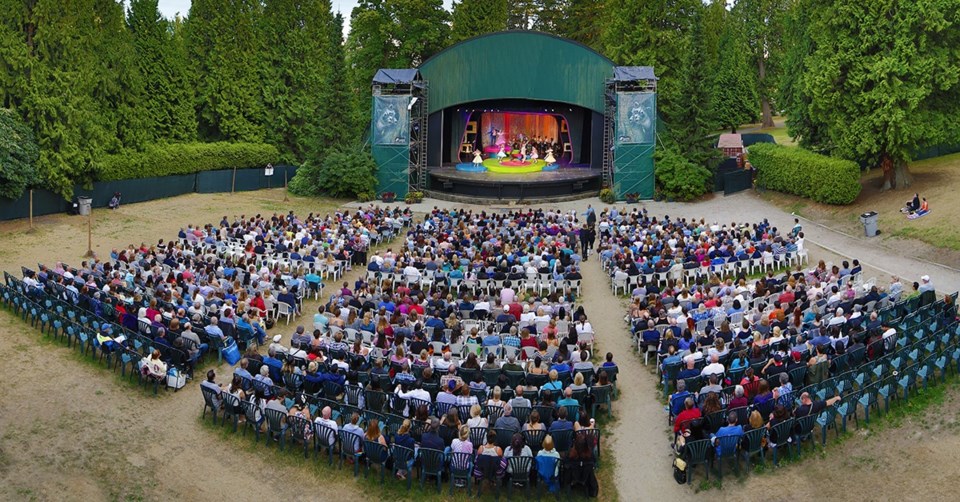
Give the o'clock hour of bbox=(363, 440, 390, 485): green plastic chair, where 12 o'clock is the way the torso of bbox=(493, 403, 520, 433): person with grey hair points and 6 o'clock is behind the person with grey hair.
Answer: The green plastic chair is roughly at 9 o'clock from the person with grey hair.

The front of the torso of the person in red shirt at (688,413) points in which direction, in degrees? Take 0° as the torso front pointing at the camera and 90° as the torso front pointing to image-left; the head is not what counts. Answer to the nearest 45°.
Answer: approximately 180°

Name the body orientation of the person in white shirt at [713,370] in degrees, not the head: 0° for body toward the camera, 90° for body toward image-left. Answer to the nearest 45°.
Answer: approximately 180°

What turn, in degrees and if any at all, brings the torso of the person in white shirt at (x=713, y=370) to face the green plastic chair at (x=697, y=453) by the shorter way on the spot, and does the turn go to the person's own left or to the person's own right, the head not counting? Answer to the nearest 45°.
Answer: approximately 180°

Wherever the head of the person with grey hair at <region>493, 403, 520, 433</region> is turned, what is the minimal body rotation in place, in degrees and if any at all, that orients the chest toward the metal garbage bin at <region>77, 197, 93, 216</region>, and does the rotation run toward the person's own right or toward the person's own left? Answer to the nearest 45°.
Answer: approximately 45° to the person's own left

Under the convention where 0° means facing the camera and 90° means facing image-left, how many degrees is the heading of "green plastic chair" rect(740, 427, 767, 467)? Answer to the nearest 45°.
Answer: approximately 135°

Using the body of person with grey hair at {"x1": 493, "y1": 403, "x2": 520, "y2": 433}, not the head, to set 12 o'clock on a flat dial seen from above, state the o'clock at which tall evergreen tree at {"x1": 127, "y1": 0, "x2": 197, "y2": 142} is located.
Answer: The tall evergreen tree is roughly at 11 o'clock from the person with grey hair.

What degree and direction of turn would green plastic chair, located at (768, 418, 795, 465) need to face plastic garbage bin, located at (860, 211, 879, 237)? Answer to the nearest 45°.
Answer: approximately 45° to its right

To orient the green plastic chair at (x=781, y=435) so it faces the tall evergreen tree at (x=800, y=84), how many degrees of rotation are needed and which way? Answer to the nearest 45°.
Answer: approximately 45° to its right

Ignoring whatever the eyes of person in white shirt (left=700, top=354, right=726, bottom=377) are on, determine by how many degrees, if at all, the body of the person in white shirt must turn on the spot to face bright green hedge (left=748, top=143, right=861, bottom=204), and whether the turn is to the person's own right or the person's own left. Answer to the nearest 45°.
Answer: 0° — they already face it

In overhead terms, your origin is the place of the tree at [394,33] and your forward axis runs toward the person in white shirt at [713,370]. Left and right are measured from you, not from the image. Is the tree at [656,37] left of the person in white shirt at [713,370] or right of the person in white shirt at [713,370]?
left

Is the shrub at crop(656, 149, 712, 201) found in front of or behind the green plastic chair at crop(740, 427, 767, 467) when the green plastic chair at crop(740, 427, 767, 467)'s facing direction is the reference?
in front

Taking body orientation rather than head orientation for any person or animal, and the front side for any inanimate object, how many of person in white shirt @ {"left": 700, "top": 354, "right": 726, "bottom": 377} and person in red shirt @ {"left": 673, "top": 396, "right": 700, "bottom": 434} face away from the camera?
2

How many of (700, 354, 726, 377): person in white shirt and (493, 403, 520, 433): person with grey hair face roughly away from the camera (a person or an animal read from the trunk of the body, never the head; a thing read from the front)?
2
